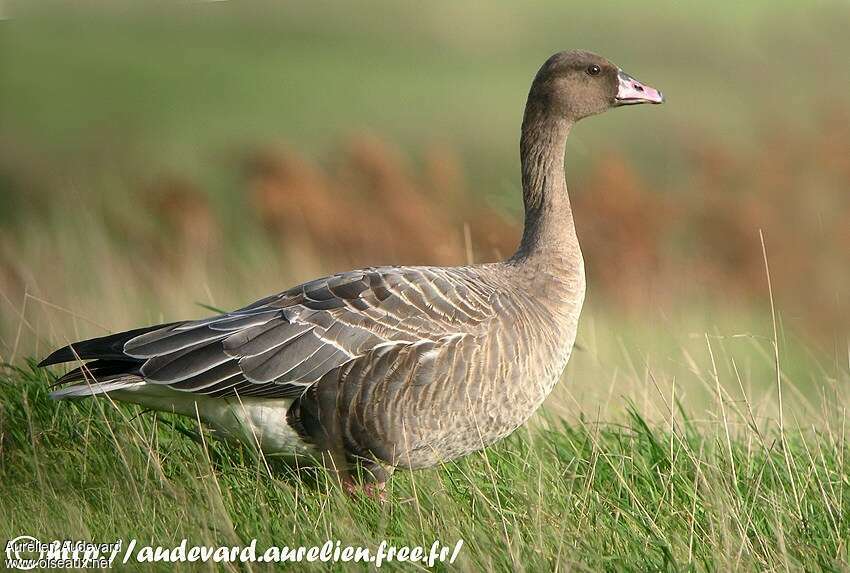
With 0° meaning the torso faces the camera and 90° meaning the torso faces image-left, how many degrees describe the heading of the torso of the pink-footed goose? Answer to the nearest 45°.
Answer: approximately 270°
